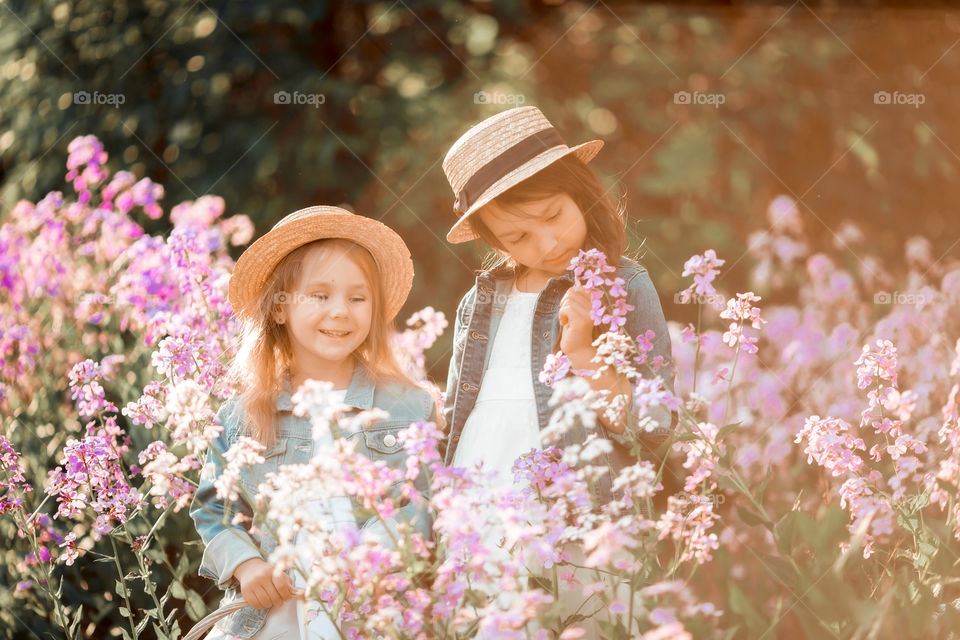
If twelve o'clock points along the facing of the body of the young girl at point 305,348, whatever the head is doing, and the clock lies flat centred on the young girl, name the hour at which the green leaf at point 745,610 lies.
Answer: The green leaf is roughly at 11 o'clock from the young girl.

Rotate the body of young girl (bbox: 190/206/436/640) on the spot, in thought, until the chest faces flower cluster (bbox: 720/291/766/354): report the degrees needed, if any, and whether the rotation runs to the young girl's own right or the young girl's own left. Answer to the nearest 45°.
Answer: approximately 45° to the young girl's own left

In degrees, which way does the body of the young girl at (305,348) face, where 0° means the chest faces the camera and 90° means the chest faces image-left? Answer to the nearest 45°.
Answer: approximately 0°

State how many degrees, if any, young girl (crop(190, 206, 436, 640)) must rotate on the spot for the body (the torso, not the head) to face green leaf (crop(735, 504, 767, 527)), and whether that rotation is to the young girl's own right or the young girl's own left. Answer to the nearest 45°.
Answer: approximately 45° to the young girl's own left

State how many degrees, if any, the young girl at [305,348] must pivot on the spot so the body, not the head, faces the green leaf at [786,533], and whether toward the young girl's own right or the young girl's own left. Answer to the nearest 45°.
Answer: approximately 45° to the young girl's own left
